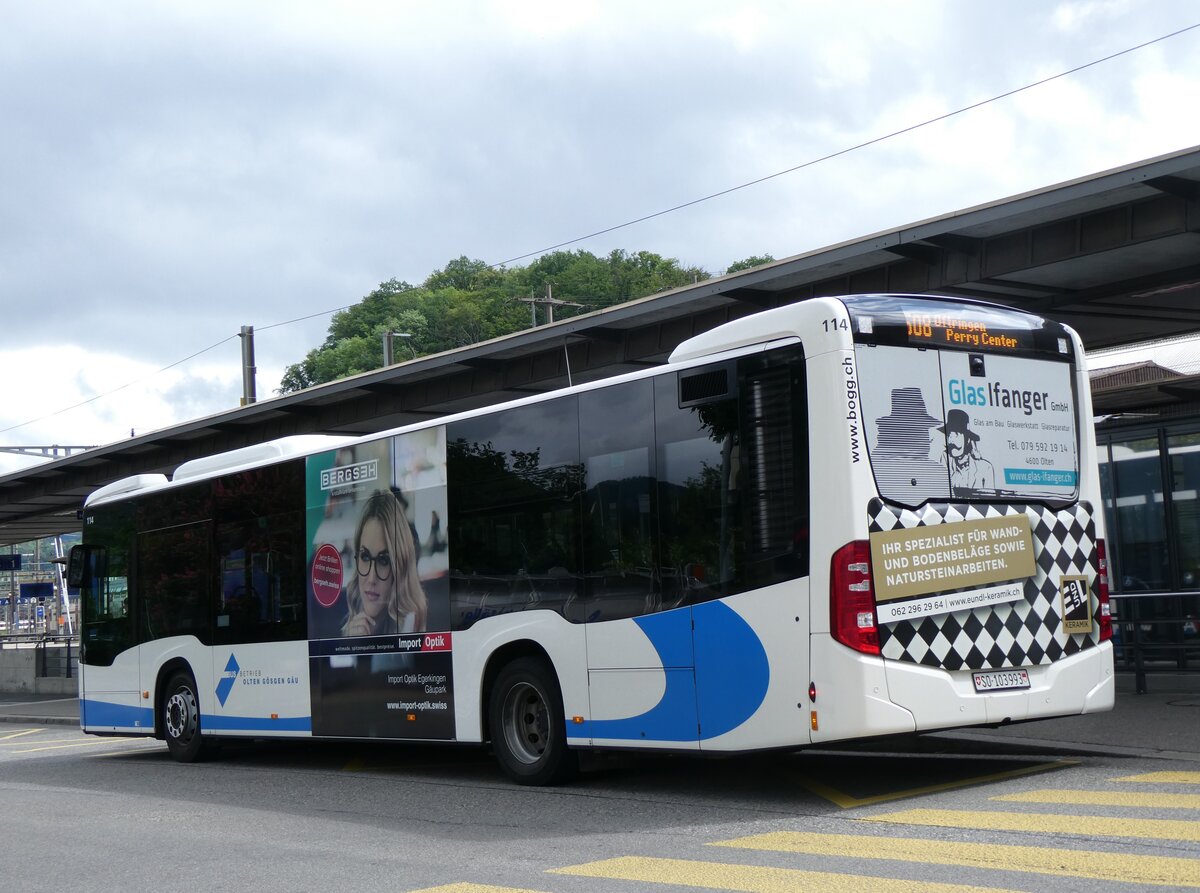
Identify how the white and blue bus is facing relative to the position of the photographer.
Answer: facing away from the viewer and to the left of the viewer
